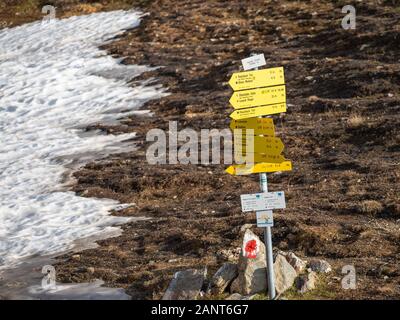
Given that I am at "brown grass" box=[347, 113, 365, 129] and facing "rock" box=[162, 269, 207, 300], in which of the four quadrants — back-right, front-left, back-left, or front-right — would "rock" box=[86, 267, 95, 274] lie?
front-right

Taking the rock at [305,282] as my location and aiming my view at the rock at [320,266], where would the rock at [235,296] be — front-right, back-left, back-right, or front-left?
back-left

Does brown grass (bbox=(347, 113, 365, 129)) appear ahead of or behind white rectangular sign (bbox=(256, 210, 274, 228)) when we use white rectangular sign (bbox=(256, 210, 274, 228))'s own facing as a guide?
behind

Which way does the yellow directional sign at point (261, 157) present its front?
toward the camera

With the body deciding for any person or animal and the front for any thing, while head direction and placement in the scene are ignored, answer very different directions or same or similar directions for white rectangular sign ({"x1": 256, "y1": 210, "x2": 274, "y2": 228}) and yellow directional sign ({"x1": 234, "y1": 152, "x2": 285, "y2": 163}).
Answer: same or similar directions

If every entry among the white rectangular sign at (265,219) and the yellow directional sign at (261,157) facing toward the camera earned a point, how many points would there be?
2

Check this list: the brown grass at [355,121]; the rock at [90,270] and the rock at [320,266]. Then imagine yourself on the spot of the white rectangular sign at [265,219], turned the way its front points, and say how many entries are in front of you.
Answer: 0
